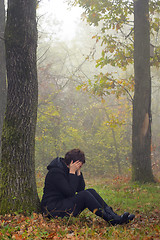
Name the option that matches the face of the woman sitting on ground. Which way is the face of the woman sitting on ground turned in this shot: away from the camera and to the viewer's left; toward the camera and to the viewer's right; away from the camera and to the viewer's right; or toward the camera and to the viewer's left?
toward the camera and to the viewer's right

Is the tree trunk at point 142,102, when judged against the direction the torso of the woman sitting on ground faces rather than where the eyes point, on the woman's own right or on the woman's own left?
on the woman's own left
